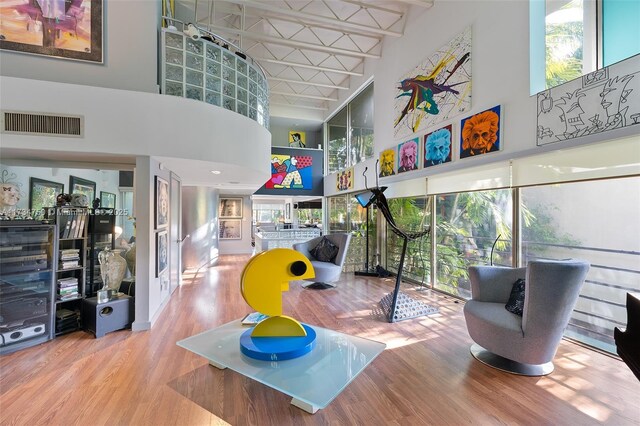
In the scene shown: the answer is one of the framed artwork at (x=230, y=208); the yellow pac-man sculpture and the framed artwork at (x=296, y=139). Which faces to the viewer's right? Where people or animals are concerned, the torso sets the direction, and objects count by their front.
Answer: the yellow pac-man sculpture

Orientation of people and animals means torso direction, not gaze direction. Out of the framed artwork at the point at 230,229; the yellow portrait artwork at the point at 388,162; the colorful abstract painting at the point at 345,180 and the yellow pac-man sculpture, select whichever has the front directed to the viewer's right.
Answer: the yellow pac-man sculpture

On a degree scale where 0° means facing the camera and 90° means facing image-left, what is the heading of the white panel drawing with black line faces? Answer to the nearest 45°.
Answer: approximately 45°

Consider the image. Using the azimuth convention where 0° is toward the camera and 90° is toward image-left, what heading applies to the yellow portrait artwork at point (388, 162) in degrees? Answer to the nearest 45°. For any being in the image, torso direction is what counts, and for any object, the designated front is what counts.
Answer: approximately 45°

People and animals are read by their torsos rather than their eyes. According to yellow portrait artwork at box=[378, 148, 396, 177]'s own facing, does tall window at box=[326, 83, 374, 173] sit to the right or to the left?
on its right

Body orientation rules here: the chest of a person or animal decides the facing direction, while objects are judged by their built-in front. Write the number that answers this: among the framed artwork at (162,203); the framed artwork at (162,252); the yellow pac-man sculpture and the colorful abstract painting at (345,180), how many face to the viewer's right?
3

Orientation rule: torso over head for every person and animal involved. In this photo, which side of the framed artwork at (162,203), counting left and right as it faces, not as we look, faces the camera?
right

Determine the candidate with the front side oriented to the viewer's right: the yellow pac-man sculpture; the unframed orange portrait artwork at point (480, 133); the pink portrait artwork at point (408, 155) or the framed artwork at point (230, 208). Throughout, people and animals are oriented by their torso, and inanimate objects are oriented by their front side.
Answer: the yellow pac-man sculpture

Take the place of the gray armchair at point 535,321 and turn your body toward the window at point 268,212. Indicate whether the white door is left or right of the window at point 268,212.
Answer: left

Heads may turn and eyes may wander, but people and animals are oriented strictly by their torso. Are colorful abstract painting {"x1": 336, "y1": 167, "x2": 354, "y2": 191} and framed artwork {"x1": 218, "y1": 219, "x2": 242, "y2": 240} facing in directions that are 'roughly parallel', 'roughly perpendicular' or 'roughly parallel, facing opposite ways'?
roughly perpendicular
